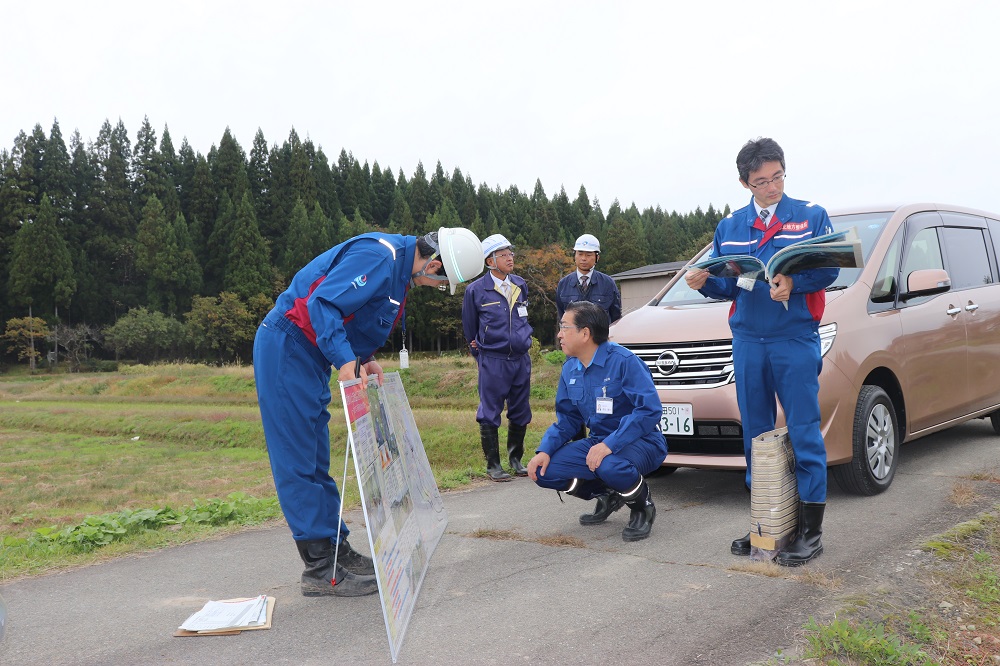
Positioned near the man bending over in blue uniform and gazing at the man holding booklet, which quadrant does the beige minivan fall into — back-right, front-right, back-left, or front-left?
front-left

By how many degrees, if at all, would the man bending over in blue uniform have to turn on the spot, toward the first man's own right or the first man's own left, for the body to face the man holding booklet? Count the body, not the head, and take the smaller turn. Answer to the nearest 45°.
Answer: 0° — they already face them

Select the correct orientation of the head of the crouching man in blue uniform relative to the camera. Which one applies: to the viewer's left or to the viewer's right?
to the viewer's left

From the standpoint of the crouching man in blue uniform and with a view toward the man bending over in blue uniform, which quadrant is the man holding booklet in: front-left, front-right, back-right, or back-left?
back-left

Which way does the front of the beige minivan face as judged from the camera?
facing the viewer and to the left of the viewer

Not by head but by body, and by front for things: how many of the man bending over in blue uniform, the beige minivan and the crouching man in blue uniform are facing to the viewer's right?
1

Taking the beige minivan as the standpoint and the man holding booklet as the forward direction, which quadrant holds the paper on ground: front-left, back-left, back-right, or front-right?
front-right

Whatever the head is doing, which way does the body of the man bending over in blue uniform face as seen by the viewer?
to the viewer's right

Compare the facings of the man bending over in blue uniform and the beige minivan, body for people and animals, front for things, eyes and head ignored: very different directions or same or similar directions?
very different directions

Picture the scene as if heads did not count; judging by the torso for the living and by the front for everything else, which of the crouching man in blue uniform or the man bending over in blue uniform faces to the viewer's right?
the man bending over in blue uniform

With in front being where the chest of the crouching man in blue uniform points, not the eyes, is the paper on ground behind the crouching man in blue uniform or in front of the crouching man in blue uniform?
in front

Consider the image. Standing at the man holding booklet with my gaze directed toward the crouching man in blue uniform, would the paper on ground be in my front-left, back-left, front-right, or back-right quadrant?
front-left

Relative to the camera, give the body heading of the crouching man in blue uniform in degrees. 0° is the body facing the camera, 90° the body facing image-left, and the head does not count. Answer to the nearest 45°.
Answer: approximately 45°

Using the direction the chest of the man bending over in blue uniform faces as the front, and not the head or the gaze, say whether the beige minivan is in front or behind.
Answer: in front

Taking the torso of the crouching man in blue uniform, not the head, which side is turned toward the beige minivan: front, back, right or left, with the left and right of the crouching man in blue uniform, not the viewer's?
back

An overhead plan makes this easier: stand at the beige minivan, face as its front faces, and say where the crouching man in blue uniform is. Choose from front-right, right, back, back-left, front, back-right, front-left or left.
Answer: front
